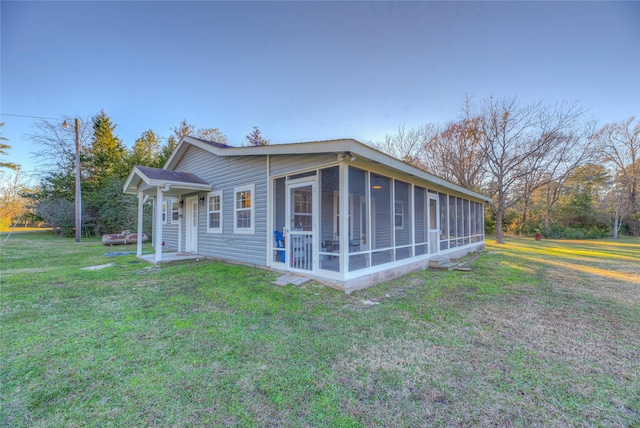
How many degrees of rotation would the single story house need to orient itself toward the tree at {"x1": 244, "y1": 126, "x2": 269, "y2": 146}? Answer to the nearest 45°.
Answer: approximately 135° to its right

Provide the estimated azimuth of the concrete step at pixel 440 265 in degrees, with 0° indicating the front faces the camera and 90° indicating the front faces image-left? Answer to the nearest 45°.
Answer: approximately 315°

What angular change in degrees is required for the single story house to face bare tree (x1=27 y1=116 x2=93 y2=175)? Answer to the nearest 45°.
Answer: approximately 90° to its right

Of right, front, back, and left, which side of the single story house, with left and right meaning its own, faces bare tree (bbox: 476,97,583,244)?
back

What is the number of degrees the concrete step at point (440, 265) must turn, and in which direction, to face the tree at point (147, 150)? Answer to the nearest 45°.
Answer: approximately 135° to its right

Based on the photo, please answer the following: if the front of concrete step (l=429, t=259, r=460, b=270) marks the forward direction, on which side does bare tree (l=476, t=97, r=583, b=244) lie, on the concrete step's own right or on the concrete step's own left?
on the concrete step's own left

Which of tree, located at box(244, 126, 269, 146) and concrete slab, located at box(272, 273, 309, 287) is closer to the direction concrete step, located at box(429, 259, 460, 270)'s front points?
the concrete slab

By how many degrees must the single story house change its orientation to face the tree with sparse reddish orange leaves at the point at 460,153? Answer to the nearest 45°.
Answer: approximately 180°

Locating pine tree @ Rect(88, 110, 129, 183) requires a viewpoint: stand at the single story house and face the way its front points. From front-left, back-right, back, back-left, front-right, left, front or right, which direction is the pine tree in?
right

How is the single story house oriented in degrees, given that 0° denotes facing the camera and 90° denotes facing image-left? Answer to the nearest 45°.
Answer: approximately 45°

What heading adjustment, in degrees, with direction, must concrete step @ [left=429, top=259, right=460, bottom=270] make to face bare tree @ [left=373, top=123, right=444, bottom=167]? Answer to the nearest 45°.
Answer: approximately 135° to its left

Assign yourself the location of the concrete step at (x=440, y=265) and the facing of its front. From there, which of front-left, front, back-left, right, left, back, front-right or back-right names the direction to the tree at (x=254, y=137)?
back

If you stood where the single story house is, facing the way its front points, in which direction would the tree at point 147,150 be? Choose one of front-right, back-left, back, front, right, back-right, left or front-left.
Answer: right

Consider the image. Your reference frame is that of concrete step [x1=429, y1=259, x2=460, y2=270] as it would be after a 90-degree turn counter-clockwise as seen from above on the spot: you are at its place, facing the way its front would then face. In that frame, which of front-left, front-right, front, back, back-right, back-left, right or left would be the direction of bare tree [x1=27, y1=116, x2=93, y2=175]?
back-left

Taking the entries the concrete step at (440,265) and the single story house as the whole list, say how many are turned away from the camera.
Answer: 0

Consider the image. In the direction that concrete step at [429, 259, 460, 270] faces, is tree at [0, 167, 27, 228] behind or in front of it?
behind
